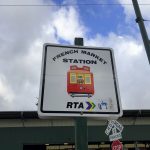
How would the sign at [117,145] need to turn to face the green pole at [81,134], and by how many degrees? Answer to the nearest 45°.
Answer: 0° — it already faces it

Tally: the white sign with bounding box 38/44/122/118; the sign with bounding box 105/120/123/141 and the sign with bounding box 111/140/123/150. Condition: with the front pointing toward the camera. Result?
3

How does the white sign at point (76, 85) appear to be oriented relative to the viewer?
toward the camera

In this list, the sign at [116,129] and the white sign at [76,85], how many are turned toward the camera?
2

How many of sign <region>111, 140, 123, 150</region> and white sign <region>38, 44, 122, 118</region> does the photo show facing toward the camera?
2
